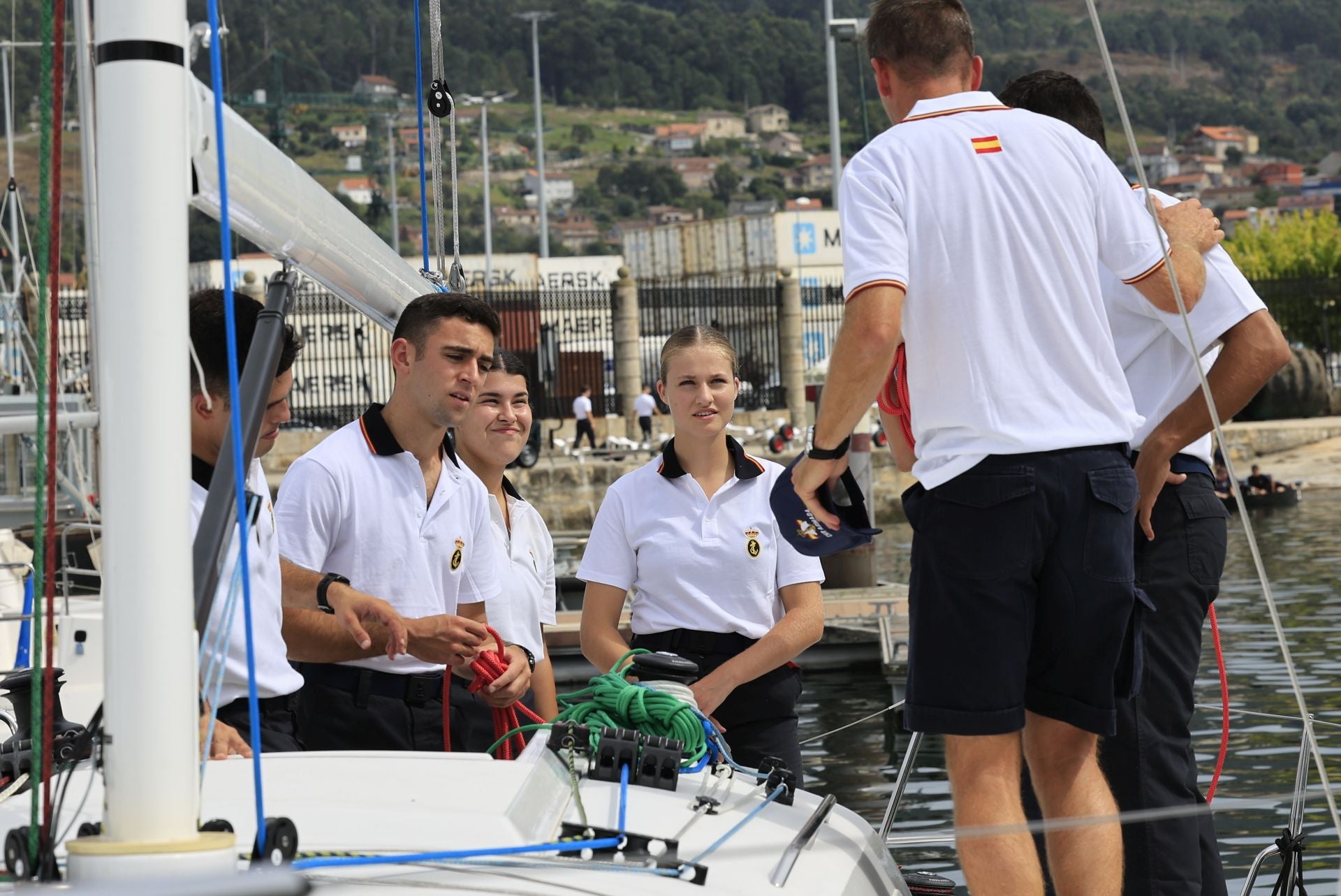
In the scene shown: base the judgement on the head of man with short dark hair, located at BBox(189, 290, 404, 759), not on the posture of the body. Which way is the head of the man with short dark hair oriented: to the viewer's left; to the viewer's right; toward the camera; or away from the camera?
to the viewer's right

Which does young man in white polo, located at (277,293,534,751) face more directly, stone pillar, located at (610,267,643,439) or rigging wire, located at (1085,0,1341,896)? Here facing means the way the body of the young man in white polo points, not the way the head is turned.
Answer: the rigging wire

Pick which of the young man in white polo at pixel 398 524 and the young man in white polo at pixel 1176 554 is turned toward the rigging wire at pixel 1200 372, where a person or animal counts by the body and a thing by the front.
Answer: the young man in white polo at pixel 398 524

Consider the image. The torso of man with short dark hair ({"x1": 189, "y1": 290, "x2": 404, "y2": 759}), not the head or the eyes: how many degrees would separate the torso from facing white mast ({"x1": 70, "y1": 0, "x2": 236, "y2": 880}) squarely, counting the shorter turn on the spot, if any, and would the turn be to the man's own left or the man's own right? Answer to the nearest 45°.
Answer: approximately 90° to the man's own right

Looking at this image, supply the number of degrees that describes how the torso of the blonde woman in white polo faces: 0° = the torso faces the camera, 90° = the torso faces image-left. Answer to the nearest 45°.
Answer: approximately 0°

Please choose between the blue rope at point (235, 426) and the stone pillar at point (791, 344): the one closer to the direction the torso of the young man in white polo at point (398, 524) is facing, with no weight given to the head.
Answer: the blue rope

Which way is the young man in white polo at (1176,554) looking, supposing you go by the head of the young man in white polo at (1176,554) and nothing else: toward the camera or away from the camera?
away from the camera

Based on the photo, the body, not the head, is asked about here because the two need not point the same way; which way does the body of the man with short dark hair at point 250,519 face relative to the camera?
to the viewer's right

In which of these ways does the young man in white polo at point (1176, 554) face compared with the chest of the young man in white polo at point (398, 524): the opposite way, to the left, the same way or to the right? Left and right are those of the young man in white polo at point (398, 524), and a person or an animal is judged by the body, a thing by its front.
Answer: the opposite way

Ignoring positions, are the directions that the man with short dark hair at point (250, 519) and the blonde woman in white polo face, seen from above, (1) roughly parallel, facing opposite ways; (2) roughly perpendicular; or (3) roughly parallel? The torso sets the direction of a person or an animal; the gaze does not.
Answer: roughly perpendicular

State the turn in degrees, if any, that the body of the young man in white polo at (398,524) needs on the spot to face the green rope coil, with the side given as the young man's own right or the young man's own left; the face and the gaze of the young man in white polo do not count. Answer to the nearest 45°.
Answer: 0° — they already face it

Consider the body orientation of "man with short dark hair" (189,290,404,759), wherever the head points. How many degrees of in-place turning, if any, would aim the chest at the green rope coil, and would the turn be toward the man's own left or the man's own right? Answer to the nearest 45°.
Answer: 0° — they already face it
